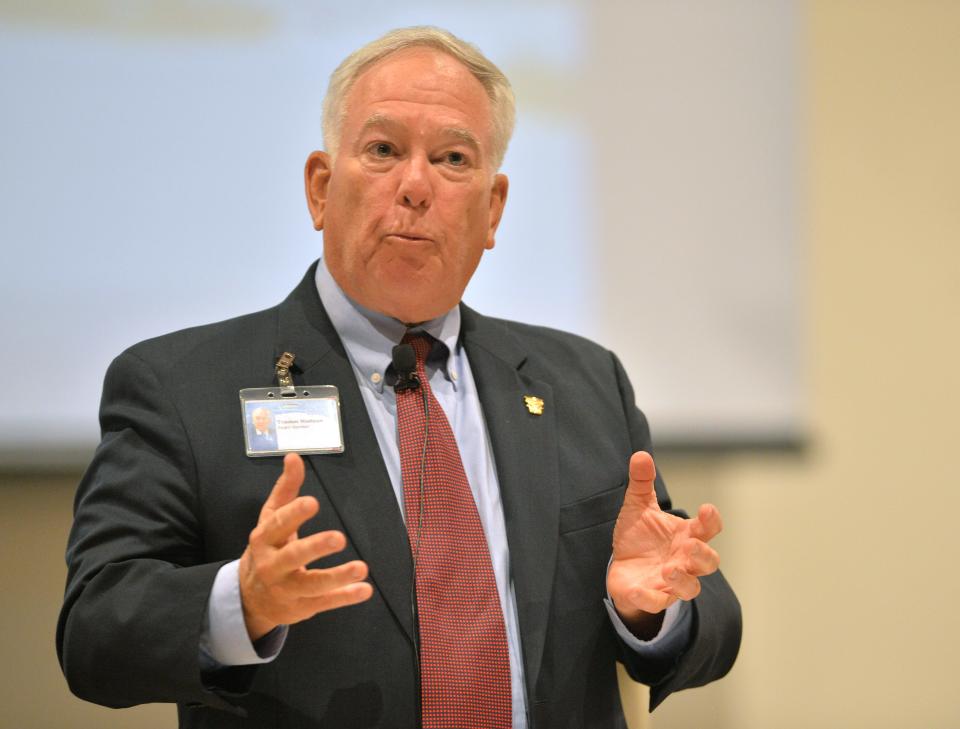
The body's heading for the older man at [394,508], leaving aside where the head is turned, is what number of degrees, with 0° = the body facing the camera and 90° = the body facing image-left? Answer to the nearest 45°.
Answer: approximately 0°
